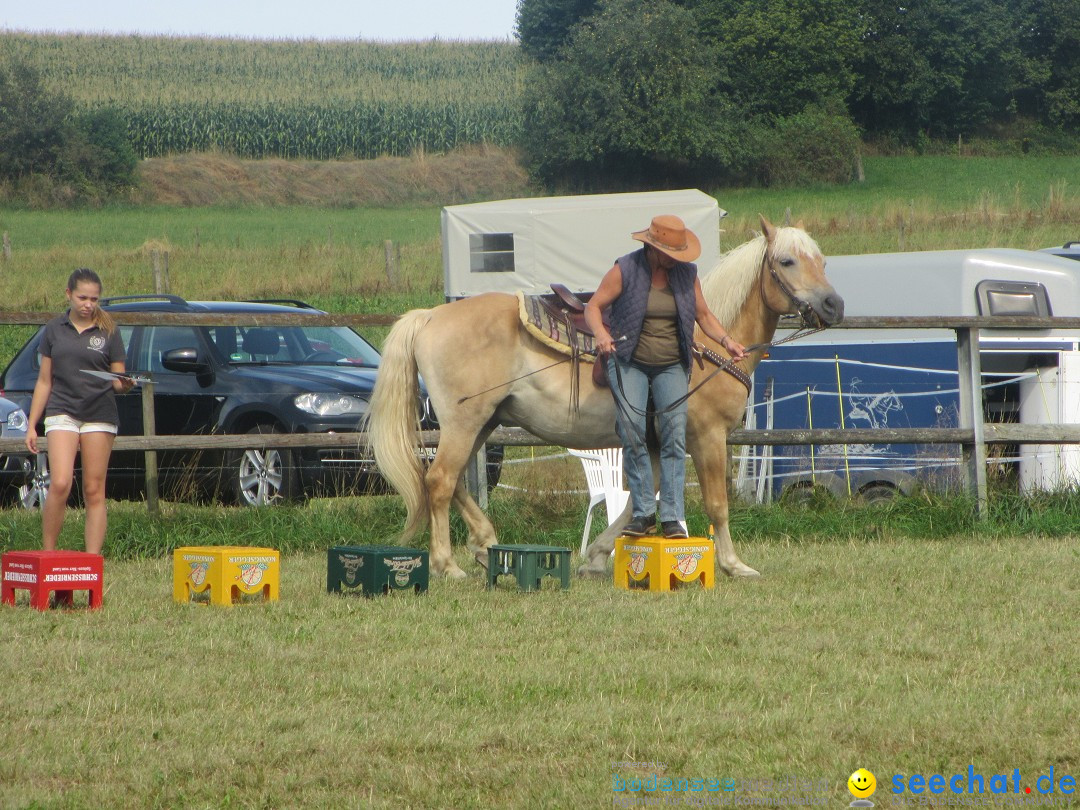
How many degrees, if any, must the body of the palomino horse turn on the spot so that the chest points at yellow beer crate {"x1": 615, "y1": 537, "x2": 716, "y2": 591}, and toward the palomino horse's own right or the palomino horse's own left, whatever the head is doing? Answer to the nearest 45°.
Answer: approximately 45° to the palomino horse's own right

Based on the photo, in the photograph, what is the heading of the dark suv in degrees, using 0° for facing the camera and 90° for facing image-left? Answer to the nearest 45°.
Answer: approximately 315°

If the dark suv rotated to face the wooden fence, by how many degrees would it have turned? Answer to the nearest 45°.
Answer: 0° — it already faces it

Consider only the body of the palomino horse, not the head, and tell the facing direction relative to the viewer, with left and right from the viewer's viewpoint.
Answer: facing to the right of the viewer

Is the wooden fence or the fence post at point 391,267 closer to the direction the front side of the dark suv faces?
the wooden fence

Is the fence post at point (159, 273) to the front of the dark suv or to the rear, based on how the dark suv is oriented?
to the rear

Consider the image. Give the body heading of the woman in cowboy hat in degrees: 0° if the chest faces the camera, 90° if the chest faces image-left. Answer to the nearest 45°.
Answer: approximately 0°

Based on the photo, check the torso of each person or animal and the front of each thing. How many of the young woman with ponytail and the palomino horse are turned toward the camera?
1

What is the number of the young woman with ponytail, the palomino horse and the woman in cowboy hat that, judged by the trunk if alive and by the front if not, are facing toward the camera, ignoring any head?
2
